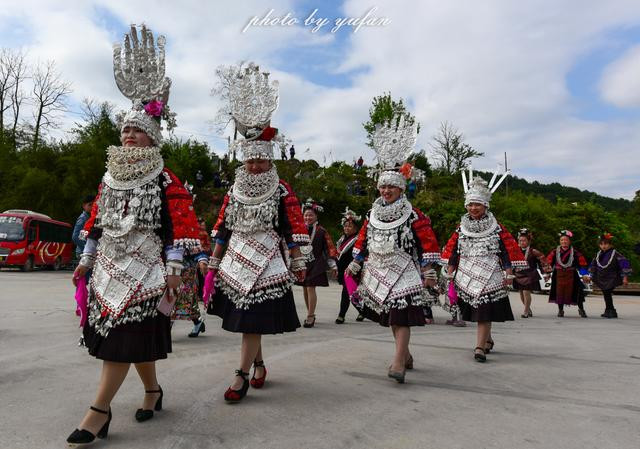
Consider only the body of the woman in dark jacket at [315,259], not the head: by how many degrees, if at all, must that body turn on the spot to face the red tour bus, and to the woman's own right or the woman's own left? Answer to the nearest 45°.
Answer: approximately 90° to the woman's own right

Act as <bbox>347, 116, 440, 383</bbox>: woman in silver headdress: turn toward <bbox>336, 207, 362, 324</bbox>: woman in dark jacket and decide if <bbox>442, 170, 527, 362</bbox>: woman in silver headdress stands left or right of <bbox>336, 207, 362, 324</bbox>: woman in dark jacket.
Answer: right

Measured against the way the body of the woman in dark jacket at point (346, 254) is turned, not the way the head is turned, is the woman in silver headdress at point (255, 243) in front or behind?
in front

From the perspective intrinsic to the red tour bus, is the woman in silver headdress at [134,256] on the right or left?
on its left

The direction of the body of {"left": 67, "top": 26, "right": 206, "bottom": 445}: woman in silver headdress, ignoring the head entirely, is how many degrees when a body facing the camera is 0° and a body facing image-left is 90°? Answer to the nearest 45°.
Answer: approximately 45°

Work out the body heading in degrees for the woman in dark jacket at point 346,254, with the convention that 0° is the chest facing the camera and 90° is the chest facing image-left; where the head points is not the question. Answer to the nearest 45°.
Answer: approximately 45°

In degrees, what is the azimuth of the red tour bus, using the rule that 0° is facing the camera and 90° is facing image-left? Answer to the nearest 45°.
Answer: approximately 45°

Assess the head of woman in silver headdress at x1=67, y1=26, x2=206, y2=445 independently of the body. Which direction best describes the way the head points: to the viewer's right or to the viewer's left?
to the viewer's left

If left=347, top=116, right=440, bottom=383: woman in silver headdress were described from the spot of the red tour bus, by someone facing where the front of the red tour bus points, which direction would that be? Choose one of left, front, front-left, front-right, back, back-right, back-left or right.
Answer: front-left
